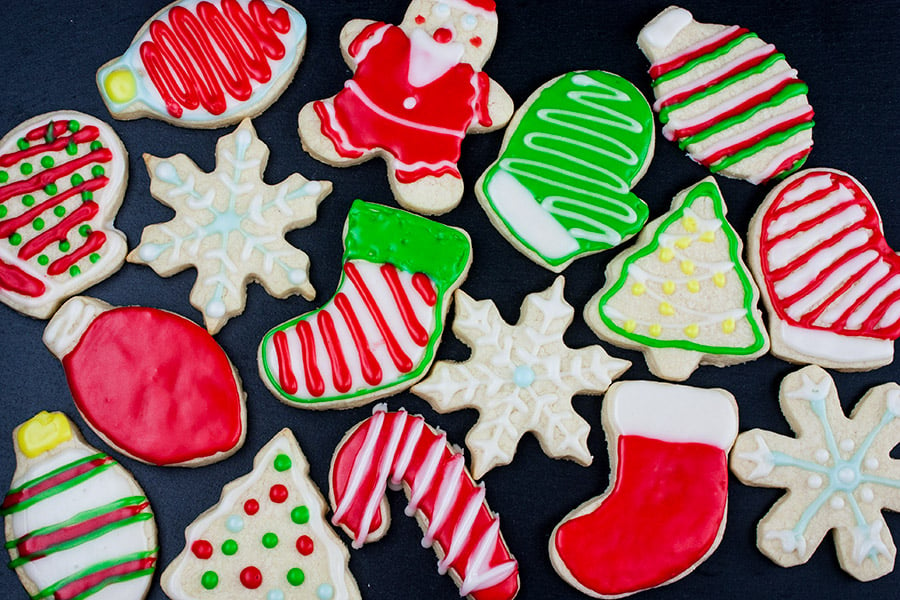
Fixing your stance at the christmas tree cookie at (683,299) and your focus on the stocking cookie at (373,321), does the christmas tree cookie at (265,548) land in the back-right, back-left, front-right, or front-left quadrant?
front-left

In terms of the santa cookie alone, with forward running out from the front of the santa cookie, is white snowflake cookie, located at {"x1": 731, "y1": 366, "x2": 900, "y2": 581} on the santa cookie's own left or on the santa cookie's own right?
on the santa cookie's own left

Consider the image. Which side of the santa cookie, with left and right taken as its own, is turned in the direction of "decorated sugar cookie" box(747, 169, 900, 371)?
left

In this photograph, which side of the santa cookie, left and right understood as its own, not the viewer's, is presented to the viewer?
front

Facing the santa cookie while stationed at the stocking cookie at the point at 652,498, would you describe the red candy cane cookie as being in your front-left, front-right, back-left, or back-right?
front-left
